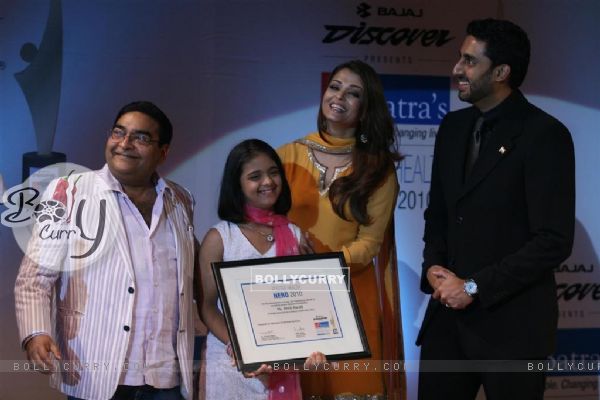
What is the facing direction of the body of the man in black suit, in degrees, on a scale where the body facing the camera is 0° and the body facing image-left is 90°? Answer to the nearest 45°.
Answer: approximately 45°

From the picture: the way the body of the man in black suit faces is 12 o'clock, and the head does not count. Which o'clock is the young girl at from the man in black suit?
The young girl is roughly at 1 o'clock from the man in black suit.
